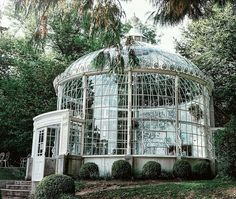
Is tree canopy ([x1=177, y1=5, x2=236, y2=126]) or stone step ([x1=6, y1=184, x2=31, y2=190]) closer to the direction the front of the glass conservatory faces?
the stone step

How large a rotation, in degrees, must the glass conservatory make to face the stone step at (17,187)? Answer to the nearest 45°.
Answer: approximately 45° to its right

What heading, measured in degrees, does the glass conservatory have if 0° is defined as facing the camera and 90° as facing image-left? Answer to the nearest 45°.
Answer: approximately 45°

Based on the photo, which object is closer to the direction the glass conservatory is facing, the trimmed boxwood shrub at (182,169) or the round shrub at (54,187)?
the round shrub
